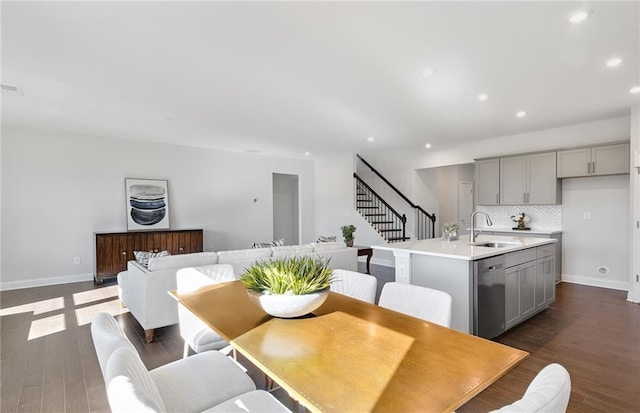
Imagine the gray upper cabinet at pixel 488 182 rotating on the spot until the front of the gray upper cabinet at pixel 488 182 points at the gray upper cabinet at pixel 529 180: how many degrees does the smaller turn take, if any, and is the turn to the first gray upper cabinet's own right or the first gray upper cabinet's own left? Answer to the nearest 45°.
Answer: approximately 90° to the first gray upper cabinet's own left

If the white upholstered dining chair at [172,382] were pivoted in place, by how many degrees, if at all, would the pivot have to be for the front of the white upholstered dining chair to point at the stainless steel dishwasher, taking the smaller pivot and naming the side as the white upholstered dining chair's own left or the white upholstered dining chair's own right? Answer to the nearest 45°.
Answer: approximately 45° to the white upholstered dining chair's own right

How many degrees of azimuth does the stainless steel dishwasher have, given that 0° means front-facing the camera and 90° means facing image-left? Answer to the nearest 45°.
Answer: approximately 315°

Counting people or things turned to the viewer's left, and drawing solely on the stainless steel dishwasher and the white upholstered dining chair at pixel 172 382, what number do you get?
0

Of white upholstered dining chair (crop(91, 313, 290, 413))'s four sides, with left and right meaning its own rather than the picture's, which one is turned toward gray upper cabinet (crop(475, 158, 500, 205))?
front

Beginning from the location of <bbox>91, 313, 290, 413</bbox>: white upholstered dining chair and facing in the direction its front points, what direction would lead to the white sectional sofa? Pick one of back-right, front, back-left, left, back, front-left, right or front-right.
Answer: front-left

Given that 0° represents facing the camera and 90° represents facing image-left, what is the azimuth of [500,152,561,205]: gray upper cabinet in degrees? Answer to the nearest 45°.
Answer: approximately 45°

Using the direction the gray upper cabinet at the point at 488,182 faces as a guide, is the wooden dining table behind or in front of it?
in front

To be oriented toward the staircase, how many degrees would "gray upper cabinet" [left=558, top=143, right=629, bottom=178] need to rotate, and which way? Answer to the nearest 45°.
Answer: approximately 45° to its right

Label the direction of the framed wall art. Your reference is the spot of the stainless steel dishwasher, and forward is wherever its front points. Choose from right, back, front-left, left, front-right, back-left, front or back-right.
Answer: back-right

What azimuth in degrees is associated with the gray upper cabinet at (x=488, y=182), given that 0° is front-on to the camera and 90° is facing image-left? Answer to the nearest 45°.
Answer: approximately 45°

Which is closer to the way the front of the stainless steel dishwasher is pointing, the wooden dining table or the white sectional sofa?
the wooden dining table

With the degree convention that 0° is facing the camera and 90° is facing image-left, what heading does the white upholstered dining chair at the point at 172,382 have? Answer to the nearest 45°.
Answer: approximately 225°
